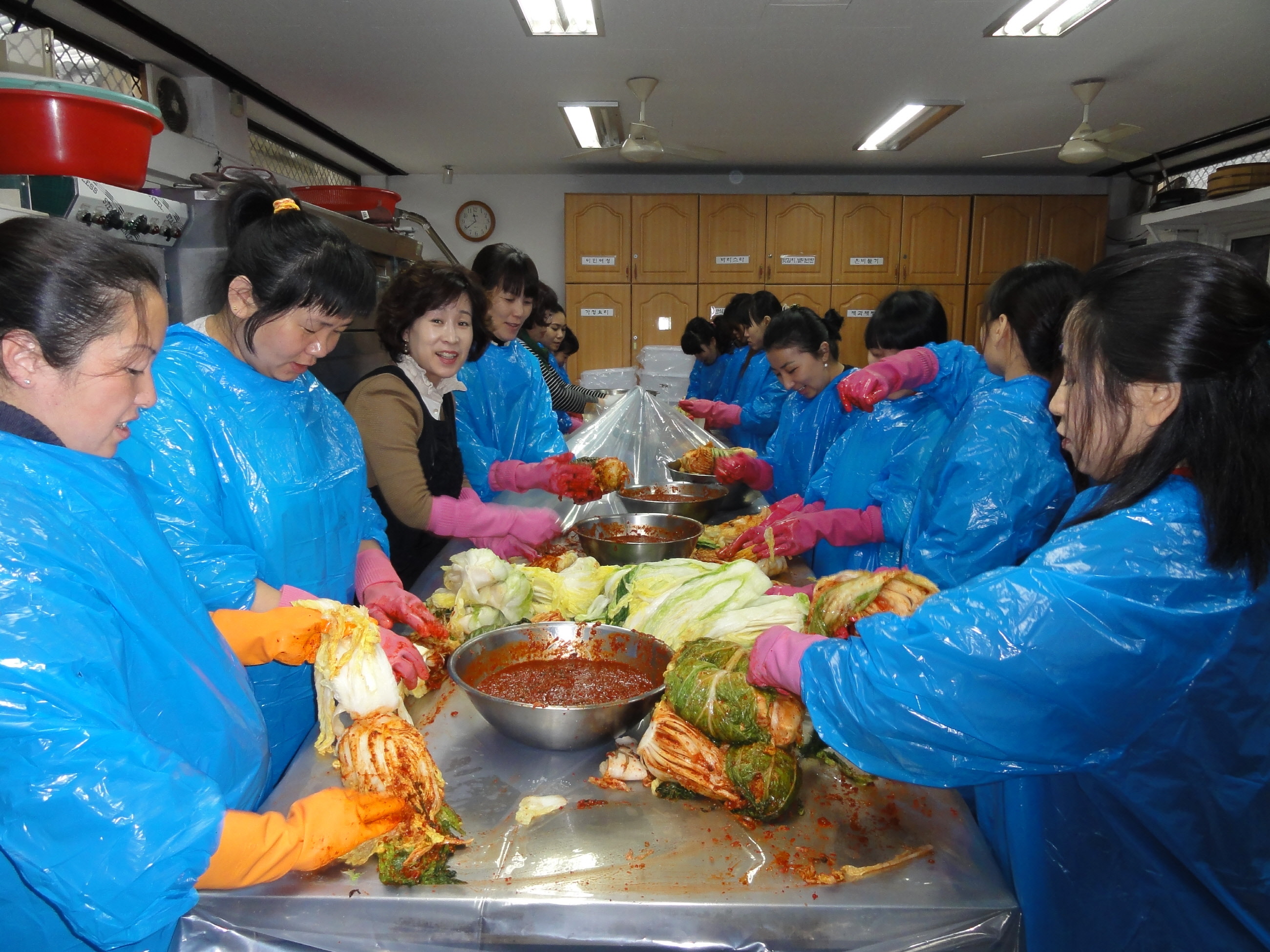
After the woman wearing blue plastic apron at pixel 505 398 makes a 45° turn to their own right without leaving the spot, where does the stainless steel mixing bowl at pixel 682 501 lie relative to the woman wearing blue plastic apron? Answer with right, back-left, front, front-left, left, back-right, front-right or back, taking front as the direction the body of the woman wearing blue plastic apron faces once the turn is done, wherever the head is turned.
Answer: front-left

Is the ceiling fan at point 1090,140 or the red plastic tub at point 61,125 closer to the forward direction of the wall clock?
the red plastic tub

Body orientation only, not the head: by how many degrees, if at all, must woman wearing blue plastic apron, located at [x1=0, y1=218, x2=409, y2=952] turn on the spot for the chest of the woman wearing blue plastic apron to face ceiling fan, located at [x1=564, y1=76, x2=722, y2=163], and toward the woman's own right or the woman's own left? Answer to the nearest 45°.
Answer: approximately 45° to the woman's own left

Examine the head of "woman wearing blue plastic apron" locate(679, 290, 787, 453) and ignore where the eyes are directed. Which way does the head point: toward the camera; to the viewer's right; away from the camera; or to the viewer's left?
to the viewer's left

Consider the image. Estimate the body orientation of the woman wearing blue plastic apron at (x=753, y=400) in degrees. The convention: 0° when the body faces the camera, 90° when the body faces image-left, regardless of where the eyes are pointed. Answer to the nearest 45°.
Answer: approximately 45°

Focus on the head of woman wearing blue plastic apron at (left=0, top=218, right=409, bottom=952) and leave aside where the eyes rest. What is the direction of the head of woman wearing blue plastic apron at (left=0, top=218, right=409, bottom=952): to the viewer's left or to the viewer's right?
to the viewer's right

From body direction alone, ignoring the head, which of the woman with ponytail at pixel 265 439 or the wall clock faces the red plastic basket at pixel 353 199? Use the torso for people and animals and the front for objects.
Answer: the wall clock

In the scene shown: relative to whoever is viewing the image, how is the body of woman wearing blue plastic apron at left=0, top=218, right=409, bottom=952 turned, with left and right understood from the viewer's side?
facing to the right of the viewer

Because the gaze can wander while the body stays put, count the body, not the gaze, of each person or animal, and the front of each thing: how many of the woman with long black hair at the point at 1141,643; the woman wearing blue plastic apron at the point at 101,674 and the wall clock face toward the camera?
1

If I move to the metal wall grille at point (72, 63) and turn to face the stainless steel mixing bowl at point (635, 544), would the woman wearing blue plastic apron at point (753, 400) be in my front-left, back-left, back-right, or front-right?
front-left

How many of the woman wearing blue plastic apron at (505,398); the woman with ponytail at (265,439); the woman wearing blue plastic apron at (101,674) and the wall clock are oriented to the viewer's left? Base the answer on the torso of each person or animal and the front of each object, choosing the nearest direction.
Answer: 0

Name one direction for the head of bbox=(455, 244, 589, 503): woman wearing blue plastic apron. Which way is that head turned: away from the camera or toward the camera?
toward the camera

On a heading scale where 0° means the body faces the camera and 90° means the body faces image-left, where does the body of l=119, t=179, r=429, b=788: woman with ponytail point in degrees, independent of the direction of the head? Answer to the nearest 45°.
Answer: approximately 315°

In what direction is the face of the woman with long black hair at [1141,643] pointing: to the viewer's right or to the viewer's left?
to the viewer's left

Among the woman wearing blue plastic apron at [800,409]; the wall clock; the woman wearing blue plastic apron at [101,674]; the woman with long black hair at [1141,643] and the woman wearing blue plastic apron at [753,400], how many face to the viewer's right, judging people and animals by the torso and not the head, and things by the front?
1

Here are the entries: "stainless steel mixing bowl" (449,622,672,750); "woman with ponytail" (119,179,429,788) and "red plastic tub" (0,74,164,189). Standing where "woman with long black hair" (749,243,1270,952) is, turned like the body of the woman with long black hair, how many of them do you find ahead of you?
3

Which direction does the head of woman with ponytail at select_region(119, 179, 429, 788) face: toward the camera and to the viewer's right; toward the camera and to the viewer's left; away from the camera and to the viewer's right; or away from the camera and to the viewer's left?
toward the camera and to the viewer's right

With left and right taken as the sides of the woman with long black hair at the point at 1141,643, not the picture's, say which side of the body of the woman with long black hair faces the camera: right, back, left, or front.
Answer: left

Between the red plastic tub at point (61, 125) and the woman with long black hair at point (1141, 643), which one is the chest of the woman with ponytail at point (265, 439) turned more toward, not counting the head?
the woman with long black hair
